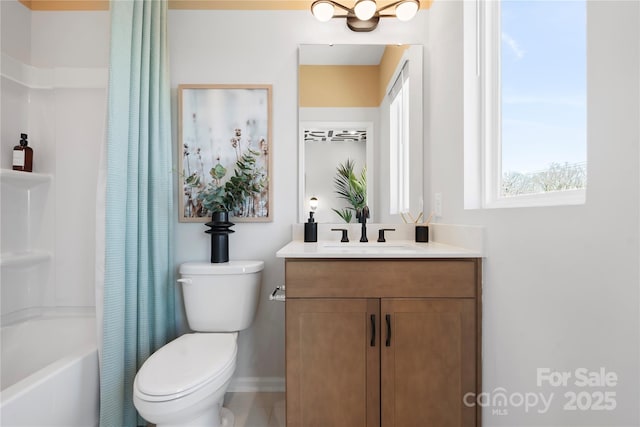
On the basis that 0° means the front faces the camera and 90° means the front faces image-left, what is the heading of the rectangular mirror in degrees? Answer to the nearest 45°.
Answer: approximately 0°

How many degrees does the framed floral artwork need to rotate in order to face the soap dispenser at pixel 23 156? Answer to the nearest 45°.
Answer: approximately 90° to its right

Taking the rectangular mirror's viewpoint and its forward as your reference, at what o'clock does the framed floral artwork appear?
The framed floral artwork is roughly at 3 o'clock from the rectangular mirror.

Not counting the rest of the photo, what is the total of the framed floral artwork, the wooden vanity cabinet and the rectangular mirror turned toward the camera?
3

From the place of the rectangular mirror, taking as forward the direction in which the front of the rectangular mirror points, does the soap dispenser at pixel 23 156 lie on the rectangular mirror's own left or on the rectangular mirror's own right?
on the rectangular mirror's own right

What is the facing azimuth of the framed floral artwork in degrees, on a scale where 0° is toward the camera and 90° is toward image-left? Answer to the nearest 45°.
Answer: approximately 0°

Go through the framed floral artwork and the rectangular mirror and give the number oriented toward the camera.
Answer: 2

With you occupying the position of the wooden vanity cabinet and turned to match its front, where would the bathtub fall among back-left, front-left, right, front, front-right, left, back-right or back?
right

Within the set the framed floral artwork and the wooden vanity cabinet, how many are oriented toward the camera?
2

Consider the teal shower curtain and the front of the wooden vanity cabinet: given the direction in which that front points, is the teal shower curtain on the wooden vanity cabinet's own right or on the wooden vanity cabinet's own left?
on the wooden vanity cabinet's own right
